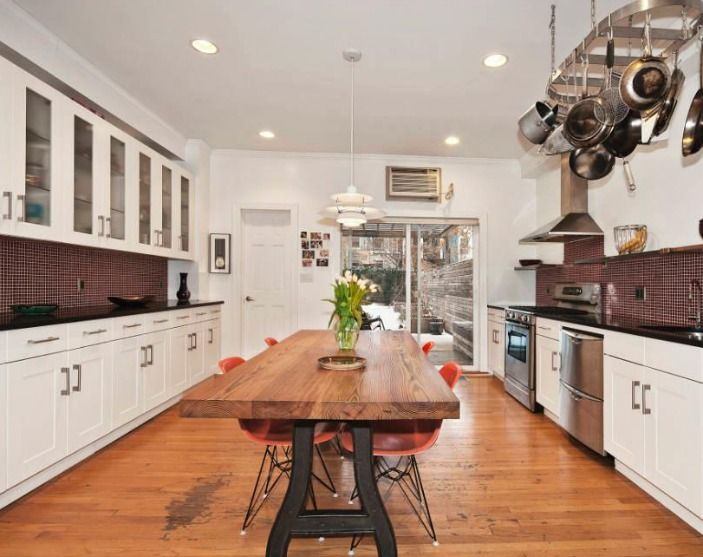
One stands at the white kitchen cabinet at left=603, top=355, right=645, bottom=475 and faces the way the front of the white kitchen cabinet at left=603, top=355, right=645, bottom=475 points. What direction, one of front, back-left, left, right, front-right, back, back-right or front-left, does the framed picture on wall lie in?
front-right

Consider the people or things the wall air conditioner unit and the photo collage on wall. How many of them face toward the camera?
2

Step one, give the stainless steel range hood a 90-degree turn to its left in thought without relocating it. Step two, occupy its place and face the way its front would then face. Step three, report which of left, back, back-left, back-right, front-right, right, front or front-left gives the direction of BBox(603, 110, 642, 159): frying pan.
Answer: front-right

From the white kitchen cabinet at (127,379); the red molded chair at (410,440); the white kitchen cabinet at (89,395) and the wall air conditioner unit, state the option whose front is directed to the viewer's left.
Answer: the red molded chair

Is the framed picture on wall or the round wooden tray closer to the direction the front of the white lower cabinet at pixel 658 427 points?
the round wooden tray

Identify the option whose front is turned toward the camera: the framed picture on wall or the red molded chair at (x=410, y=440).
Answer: the framed picture on wall

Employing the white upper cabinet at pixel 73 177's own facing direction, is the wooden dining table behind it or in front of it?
in front

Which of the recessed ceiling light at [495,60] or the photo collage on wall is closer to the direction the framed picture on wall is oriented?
the recessed ceiling light

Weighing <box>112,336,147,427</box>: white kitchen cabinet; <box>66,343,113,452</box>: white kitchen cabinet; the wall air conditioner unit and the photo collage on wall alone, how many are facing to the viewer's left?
0

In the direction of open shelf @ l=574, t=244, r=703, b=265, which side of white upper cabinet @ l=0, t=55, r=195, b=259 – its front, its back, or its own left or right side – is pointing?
front

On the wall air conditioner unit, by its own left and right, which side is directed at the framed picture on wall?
right

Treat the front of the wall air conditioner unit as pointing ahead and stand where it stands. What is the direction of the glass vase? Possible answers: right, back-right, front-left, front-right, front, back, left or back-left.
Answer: front

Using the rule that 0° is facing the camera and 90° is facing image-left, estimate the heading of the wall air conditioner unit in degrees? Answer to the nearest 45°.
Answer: approximately 0°

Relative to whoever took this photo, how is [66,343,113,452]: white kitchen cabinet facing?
facing the viewer and to the right of the viewer

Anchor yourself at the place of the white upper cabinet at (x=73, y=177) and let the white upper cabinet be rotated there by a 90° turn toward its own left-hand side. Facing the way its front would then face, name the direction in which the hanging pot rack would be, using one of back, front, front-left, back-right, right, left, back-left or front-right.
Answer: right

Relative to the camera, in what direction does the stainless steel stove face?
facing the viewer and to the left of the viewer

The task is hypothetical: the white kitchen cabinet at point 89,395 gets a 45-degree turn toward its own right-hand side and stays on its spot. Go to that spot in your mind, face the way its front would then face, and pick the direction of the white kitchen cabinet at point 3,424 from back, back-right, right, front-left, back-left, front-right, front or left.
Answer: front-right

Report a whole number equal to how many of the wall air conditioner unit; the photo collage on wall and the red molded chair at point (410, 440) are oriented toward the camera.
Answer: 2

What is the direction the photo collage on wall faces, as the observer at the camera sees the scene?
facing the viewer

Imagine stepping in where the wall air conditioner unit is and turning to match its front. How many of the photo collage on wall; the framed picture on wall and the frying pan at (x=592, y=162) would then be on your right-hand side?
2
